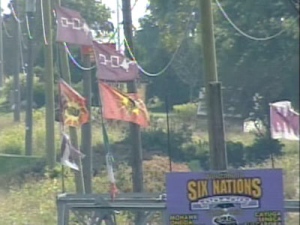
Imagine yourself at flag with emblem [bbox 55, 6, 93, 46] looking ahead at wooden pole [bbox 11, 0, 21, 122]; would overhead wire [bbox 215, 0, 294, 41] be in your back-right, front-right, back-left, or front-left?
back-right

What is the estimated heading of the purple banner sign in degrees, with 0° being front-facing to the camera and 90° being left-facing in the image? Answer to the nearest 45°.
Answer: approximately 0°

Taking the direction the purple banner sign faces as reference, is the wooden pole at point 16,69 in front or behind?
behind

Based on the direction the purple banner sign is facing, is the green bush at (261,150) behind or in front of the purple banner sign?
behind

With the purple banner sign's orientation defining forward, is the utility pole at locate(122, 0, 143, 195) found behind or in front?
behind
